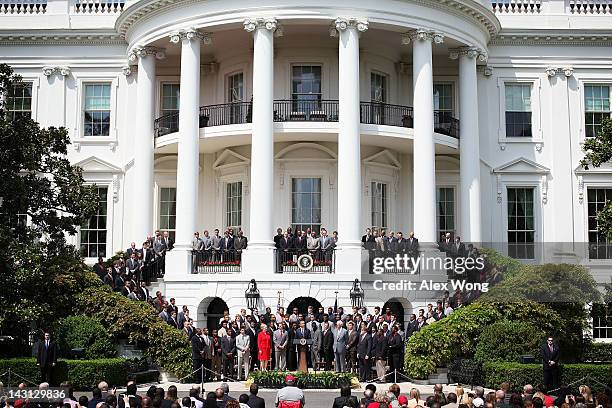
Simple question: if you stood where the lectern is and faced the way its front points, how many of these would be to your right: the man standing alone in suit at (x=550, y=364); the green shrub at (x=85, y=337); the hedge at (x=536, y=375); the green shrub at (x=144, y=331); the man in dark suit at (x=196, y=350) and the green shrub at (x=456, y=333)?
3

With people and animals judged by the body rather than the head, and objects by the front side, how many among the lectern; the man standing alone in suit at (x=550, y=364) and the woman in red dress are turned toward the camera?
3

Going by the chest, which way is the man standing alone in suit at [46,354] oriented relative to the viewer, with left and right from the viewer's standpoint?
facing the viewer

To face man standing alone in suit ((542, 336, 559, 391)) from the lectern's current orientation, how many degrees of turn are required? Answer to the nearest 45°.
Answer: approximately 45° to its left

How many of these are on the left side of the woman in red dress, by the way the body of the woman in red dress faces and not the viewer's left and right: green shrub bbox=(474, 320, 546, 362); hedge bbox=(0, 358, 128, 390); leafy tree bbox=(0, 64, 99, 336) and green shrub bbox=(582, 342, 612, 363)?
2

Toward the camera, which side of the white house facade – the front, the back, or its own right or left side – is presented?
front

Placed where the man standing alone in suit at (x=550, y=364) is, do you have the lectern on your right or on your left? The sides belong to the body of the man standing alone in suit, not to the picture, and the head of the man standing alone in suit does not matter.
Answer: on your right

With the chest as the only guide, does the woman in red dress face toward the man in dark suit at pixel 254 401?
yes

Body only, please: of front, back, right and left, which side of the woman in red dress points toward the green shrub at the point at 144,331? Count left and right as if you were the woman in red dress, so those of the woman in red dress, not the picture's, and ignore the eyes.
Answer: right

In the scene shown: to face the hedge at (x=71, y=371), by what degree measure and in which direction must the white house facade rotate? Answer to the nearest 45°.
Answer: approximately 45° to its right
